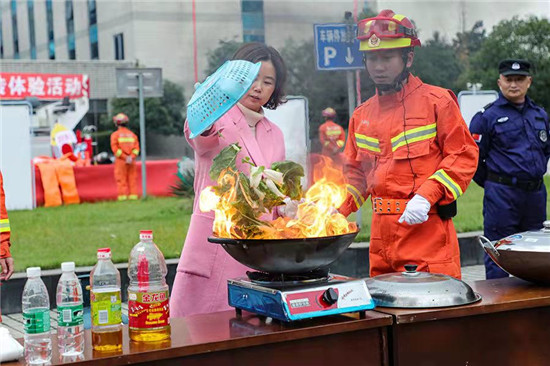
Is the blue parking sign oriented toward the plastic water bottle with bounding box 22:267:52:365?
yes

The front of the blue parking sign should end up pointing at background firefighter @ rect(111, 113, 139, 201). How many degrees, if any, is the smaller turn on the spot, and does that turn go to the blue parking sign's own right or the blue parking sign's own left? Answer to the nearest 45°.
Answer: approximately 135° to the blue parking sign's own right

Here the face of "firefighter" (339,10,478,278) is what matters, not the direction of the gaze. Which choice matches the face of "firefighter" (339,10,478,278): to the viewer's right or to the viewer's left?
to the viewer's left

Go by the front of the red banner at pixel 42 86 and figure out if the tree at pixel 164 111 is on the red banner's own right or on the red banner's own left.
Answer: on the red banner's own left

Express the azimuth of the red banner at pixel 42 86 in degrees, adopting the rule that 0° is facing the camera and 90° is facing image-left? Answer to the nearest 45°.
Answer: approximately 0°

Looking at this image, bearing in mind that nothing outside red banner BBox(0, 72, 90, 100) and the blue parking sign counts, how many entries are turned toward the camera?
2

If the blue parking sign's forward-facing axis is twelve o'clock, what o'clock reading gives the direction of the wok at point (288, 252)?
The wok is roughly at 12 o'clock from the blue parking sign.

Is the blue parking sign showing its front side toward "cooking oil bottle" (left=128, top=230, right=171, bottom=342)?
yes
